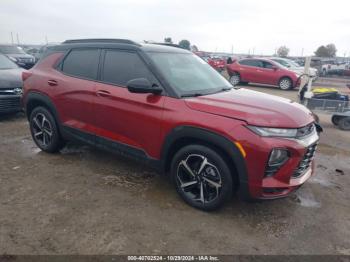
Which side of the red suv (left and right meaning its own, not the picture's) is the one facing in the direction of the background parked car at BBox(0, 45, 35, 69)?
back

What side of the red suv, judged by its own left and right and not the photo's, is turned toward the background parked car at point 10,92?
back

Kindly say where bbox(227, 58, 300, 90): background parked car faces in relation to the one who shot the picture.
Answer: facing to the right of the viewer

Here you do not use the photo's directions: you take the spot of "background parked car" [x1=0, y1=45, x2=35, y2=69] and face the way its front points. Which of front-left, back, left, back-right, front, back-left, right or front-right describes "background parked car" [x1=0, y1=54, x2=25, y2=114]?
front-right

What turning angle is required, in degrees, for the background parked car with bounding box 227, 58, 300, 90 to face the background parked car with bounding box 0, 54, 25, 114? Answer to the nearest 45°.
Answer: approximately 135° to its right

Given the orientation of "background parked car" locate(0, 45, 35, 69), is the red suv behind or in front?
in front

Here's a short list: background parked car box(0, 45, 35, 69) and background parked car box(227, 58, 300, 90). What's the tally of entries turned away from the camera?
0

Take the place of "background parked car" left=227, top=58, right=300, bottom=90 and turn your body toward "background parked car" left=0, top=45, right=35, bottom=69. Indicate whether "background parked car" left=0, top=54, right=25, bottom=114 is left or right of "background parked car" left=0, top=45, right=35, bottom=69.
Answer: left
